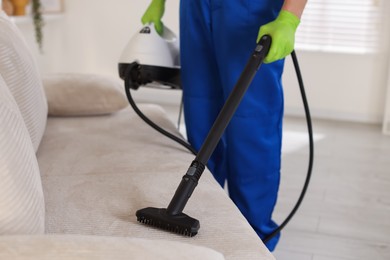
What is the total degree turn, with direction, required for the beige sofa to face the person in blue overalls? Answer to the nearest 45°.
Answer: approximately 45° to its left

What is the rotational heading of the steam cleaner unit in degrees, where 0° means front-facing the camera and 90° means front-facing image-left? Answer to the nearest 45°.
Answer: approximately 45°

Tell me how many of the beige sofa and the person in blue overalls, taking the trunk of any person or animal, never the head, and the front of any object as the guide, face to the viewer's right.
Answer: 1

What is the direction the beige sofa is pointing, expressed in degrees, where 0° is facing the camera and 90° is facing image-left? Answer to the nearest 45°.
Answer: approximately 270°

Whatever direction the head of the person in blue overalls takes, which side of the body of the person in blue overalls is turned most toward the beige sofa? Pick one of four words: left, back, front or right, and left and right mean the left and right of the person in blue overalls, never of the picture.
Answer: front
